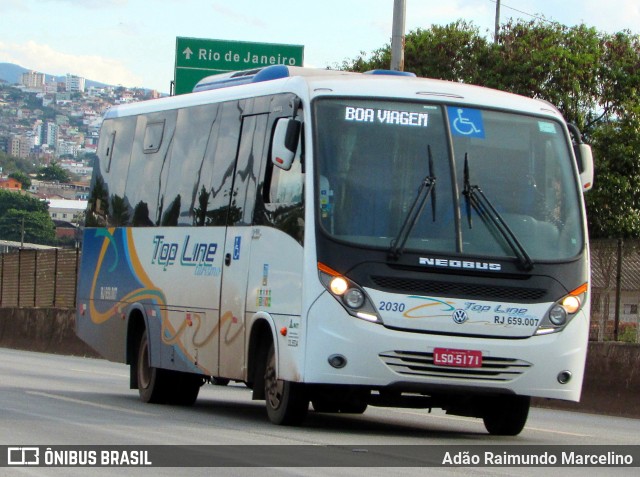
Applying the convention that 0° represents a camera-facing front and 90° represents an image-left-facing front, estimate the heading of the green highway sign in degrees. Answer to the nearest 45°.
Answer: approximately 0°
